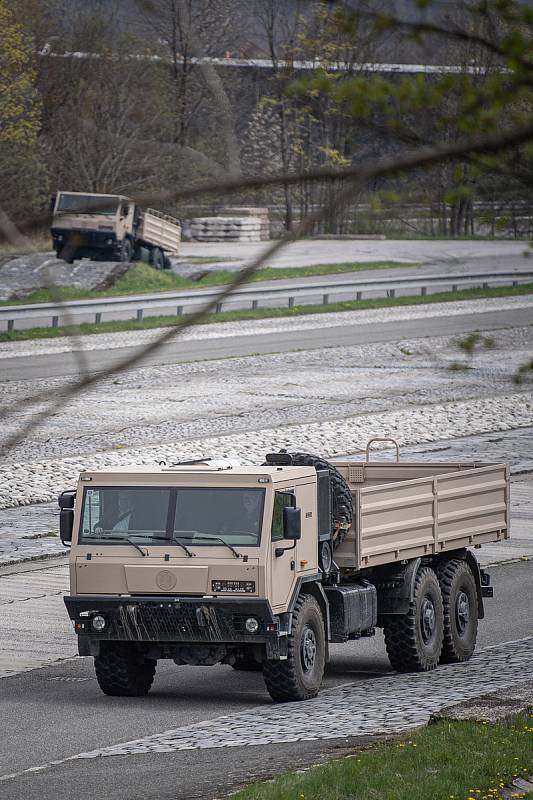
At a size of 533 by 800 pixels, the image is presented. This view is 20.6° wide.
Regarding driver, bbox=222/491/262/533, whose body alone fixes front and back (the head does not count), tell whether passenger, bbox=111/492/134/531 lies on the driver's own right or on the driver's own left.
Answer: on the driver's own right

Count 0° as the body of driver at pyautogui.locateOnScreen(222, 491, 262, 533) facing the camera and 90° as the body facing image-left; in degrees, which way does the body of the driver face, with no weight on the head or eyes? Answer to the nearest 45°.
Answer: approximately 45°

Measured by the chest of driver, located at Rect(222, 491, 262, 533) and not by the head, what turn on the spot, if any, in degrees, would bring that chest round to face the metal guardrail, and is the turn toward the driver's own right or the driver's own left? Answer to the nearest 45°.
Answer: approximately 135° to the driver's own right

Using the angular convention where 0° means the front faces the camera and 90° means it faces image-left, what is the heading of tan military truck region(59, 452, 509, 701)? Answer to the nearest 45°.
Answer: approximately 45°

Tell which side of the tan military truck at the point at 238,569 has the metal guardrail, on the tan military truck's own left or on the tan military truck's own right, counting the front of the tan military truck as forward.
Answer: on the tan military truck's own right
